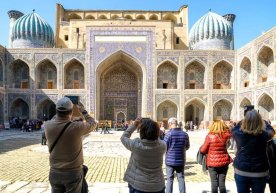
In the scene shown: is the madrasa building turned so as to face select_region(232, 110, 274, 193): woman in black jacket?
yes

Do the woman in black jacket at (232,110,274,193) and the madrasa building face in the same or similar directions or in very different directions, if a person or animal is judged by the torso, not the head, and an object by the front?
very different directions

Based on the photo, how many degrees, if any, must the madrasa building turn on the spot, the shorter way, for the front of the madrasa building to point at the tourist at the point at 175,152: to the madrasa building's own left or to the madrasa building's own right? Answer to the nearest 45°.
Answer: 0° — it already faces them

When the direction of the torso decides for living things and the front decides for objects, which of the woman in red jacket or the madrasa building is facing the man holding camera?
the madrasa building

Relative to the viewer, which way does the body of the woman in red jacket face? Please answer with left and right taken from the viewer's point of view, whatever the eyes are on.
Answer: facing away from the viewer

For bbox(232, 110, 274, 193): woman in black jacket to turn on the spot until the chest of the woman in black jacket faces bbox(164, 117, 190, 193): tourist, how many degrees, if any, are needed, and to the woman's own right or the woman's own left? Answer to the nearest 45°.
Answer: approximately 45° to the woman's own left

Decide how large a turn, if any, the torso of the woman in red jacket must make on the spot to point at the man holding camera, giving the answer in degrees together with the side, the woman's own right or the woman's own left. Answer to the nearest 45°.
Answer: approximately 135° to the woman's own left

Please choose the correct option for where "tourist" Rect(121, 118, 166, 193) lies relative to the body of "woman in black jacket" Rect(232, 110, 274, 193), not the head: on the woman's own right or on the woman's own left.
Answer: on the woman's own left

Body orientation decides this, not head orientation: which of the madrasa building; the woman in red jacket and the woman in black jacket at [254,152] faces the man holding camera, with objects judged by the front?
the madrasa building

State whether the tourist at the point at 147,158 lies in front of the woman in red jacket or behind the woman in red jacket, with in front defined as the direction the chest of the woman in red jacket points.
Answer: behind

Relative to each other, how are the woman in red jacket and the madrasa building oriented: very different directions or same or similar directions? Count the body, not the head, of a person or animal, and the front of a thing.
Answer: very different directions

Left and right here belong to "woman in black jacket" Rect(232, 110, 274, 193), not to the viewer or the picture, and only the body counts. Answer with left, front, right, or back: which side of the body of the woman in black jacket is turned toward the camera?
back

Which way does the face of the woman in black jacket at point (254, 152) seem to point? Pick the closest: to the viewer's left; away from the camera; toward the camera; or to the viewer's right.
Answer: away from the camera

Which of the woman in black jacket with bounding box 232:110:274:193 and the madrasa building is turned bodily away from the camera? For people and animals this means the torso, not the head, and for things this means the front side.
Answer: the woman in black jacket

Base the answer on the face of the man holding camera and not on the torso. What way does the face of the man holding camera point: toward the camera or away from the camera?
away from the camera
